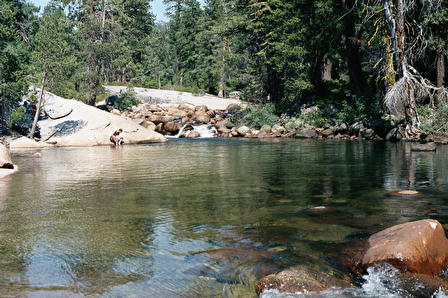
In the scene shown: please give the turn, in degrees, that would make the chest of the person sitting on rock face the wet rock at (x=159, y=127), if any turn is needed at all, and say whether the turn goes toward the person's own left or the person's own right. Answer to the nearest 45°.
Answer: approximately 135° to the person's own left

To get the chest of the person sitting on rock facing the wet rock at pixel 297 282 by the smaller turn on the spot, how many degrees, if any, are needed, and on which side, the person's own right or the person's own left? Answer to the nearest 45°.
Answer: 0° — they already face it

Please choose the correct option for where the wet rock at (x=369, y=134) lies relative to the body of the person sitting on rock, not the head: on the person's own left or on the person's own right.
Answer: on the person's own left

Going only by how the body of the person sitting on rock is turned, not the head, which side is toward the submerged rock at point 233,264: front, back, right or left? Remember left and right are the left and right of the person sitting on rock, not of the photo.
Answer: front

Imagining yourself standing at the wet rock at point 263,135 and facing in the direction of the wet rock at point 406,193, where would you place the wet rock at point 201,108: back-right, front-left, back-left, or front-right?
back-right

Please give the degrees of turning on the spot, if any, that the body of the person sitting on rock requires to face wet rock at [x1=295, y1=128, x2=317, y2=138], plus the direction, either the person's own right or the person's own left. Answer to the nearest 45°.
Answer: approximately 90° to the person's own left

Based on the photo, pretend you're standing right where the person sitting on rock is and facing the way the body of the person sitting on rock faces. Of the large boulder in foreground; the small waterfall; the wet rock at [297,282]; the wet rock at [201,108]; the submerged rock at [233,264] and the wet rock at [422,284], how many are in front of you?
4

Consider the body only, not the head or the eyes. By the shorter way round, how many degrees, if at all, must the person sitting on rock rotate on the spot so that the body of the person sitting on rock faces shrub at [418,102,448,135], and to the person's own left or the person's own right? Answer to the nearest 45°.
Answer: approximately 45° to the person's own left

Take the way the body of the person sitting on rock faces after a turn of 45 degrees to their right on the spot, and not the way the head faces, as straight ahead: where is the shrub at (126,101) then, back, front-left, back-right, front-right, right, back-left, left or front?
back-right

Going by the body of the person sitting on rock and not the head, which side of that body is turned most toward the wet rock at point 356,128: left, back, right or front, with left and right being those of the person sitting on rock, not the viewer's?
left

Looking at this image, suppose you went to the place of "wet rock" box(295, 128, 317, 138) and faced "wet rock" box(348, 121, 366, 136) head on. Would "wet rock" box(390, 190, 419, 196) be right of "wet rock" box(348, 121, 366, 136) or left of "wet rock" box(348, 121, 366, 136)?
right

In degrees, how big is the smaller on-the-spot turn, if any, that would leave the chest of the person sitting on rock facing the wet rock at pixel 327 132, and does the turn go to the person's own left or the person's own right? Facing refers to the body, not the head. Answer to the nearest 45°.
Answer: approximately 90° to the person's own left
